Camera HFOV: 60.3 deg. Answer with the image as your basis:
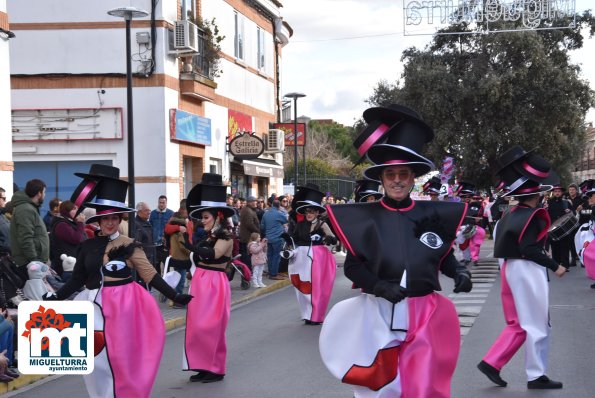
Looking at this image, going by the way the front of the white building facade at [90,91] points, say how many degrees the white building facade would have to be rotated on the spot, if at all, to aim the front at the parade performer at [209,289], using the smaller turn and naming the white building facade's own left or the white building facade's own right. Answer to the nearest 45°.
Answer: approximately 45° to the white building facade's own right

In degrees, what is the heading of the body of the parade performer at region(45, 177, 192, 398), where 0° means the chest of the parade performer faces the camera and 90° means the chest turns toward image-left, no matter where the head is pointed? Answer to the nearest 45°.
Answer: approximately 0°

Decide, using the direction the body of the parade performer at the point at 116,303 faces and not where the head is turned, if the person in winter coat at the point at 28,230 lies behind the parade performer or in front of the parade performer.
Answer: behind

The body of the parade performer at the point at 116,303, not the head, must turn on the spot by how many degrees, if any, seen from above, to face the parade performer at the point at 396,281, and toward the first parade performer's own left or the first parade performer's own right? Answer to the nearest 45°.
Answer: approximately 45° to the first parade performer's own left

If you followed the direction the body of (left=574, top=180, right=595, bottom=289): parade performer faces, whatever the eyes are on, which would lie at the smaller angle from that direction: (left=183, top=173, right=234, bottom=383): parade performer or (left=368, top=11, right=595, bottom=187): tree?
the parade performer

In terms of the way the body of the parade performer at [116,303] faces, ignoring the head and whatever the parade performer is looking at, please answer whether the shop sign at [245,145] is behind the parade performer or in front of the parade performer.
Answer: behind

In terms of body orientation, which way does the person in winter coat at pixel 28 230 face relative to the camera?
to the viewer's right

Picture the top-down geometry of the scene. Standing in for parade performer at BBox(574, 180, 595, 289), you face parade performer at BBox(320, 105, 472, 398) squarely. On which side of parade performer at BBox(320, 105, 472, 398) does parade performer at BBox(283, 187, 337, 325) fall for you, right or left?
right
